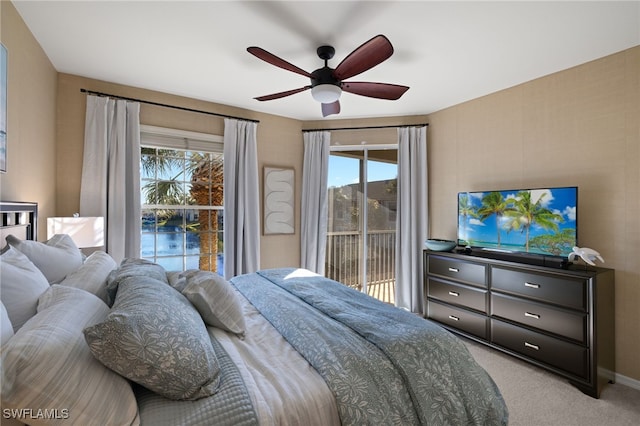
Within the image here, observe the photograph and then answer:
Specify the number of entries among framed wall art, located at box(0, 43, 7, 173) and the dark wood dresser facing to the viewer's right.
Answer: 1

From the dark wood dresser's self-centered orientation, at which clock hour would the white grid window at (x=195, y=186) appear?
The white grid window is roughly at 1 o'clock from the dark wood dresser.

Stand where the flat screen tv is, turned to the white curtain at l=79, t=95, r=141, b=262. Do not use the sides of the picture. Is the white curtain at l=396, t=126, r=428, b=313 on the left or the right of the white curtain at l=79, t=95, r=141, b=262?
right

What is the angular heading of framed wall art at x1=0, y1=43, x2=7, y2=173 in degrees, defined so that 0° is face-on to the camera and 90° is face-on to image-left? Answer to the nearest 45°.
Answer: approximately 270°

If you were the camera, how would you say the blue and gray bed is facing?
facing to the right of the viewer

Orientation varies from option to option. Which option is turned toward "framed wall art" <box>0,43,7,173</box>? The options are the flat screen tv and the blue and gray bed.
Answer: the flat screen tv

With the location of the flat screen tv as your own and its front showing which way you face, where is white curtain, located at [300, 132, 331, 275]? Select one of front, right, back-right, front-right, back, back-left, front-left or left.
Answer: front-right

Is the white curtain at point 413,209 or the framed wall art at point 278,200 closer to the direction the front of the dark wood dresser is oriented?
the framed wall art

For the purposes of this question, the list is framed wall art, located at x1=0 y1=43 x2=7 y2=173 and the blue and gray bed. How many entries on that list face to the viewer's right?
2

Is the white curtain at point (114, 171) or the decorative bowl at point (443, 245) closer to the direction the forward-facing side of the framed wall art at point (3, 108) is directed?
the decorative bowl

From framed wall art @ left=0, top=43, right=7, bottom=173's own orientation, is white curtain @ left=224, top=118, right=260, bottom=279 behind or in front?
in front

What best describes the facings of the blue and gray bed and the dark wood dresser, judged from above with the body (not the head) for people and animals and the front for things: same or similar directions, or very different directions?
very different directions
